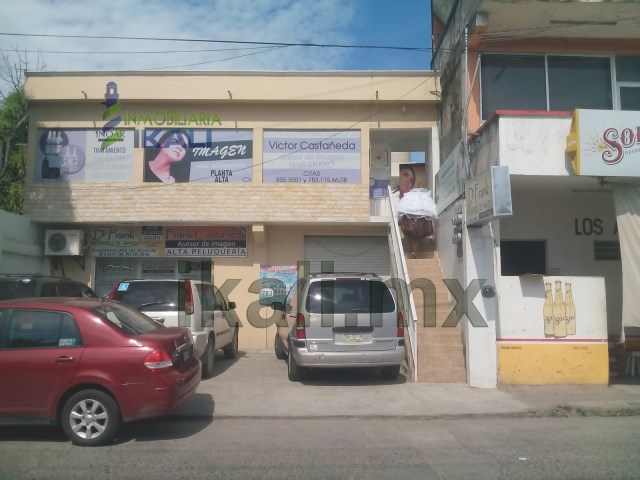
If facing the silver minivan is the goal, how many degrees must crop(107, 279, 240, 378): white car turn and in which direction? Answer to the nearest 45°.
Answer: approximately 45° to its right

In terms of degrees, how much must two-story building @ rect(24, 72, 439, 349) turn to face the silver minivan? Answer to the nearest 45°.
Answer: approximately 45° to its left

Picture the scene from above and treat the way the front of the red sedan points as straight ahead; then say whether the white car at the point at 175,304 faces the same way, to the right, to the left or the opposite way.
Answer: to the right

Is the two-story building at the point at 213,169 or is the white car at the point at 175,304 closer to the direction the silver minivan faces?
the two-story building

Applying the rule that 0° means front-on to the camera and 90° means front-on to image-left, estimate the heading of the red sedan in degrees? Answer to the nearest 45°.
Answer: approximately 135°

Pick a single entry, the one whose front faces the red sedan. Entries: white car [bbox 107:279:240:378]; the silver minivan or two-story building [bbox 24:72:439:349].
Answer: the two-story building

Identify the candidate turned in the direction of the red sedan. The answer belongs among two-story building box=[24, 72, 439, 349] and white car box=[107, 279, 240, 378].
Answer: the two-story building

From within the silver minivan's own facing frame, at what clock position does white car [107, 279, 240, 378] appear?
The white car is roughly at 9 o'clock from the silver minivan.

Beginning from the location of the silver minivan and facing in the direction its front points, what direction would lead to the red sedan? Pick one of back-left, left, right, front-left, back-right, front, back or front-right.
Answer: back-left

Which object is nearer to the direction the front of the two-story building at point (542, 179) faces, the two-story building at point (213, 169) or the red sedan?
the red sedan

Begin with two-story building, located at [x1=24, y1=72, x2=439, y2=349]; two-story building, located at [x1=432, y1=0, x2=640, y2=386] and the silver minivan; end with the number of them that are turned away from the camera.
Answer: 1

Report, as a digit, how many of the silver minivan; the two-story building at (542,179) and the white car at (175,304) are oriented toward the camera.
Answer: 1

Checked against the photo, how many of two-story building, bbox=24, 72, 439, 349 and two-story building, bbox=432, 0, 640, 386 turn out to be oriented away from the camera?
0

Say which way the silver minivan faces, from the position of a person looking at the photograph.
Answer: facing away from the viewer

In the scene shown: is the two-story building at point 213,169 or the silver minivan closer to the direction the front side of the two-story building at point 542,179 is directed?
the silver minivan

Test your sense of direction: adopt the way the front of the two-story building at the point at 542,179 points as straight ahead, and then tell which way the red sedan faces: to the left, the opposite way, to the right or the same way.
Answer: to the right

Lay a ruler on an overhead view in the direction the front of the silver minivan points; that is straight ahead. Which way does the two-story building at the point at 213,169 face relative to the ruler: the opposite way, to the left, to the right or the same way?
the opposite way
